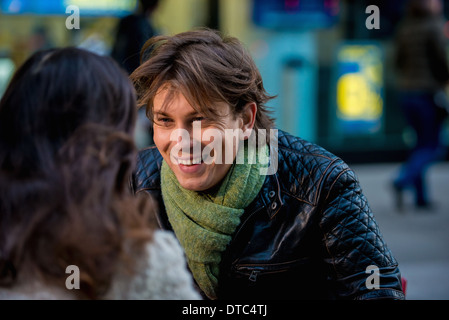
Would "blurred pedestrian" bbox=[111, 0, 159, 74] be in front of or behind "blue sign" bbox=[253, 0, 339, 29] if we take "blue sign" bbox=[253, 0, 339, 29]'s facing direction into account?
in front

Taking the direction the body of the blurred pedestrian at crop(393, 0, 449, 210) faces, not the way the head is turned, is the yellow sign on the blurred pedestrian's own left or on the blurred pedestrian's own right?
on the blurred pedestrian's own left

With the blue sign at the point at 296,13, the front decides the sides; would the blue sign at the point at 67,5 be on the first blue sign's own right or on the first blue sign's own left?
on the first blue sign's own right

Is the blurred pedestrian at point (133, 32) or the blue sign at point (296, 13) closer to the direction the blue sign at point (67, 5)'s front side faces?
the blurred pedestrian

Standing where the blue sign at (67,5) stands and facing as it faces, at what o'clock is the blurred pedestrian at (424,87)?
The blurred pedestrian is roughly at 10 o'clock from the blue sign.
